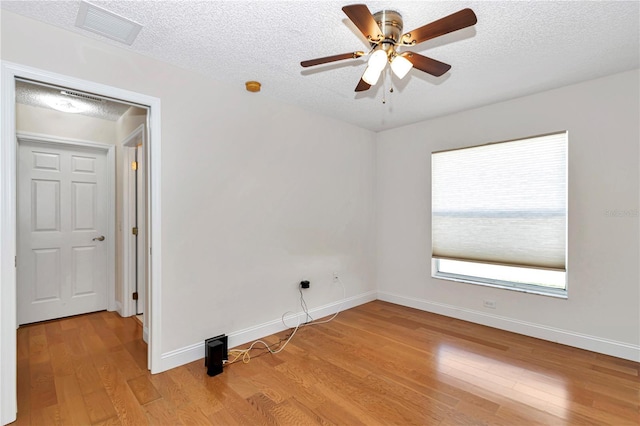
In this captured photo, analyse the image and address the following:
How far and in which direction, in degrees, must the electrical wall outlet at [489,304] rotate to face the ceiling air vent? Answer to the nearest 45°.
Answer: approximately 45° to its right

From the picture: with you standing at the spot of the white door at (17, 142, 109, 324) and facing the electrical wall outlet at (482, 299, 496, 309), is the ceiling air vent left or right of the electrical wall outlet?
right

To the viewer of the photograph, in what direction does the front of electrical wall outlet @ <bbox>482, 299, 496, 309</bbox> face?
facing the viewer

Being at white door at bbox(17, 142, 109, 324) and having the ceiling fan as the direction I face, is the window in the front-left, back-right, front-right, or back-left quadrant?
front-left

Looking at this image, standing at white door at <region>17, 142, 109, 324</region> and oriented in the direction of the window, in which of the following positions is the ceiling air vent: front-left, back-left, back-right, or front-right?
front-right

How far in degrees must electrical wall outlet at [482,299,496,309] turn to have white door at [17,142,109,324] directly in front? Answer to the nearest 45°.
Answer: approximately 45° to its right
